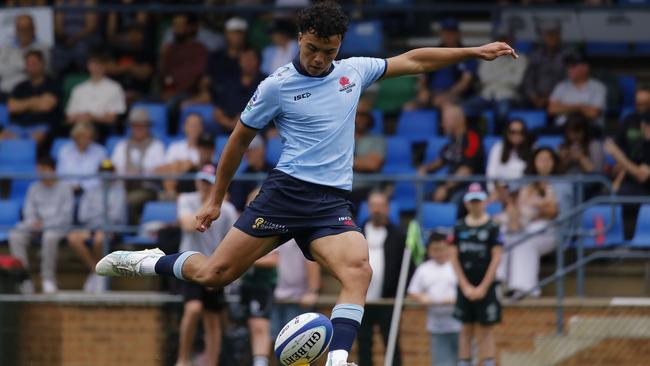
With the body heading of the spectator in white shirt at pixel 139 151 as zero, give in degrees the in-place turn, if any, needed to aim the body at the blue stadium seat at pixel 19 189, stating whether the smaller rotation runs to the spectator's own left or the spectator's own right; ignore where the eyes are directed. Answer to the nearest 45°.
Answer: approximately 90° to the spectator's own right

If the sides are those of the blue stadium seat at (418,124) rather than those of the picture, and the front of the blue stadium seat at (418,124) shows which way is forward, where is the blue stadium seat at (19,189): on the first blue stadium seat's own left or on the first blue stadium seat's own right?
on the first blue stadium seat's own right

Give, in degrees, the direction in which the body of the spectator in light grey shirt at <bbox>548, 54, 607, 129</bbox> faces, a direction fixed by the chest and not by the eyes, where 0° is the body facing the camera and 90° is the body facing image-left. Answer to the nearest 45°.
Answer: approximately 0°

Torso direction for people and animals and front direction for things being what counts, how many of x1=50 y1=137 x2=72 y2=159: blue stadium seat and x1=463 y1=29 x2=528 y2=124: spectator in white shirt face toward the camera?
2

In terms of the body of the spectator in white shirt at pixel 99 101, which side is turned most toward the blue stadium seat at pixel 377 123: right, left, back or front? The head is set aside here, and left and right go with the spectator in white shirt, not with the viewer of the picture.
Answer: left
